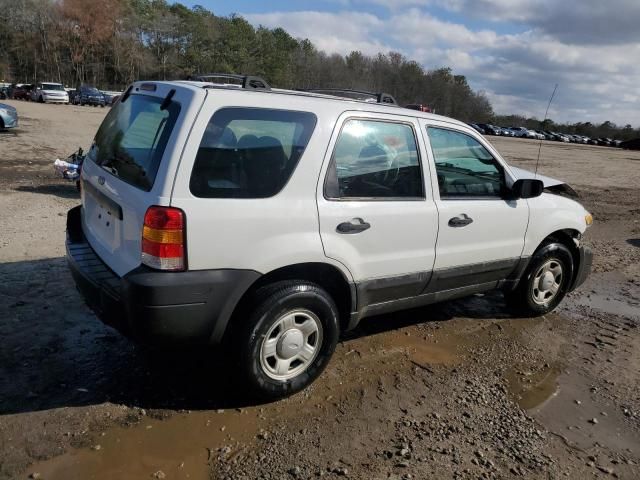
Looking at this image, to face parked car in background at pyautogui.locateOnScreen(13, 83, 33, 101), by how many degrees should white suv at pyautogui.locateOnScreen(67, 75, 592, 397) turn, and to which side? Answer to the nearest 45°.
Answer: approximately 90° to its left

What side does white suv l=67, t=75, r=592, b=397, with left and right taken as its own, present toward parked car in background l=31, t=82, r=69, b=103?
left

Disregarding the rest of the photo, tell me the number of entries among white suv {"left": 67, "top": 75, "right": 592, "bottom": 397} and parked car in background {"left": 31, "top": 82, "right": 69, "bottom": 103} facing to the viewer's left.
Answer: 0

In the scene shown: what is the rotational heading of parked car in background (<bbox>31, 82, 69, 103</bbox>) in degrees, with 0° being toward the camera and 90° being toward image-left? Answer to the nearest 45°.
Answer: approximately 315°

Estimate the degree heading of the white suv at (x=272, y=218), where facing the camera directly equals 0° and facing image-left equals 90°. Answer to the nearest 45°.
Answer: approximately 225°

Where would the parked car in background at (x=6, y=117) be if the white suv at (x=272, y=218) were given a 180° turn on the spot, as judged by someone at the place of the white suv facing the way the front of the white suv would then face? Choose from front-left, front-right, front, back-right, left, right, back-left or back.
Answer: right
